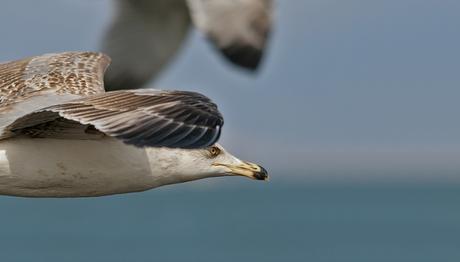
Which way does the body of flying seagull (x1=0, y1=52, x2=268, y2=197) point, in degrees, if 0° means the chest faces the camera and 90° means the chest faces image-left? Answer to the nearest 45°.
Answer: approximately 270°

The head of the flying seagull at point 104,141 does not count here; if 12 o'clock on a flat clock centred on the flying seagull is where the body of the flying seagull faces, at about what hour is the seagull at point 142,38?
The seagull is roughly at 9 o'clock from the flying seagull.
